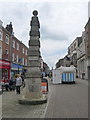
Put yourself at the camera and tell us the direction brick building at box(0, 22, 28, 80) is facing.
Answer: facing the viewer and to the right of the viewer

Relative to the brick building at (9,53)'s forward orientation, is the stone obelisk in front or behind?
in front
